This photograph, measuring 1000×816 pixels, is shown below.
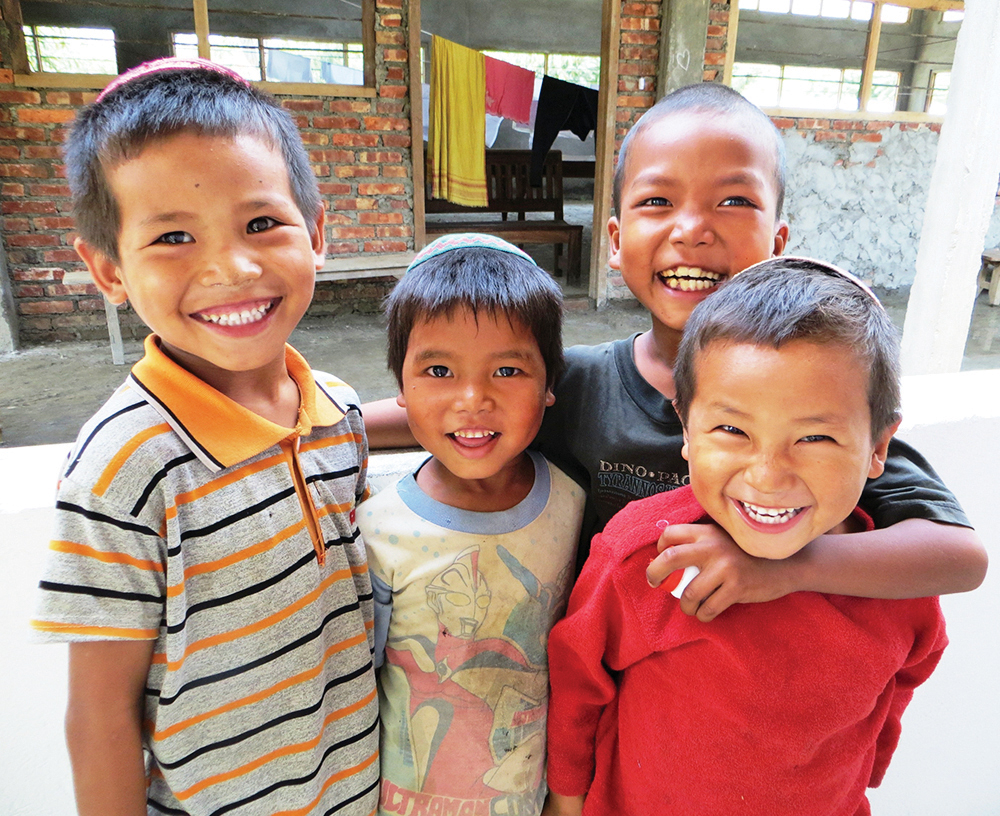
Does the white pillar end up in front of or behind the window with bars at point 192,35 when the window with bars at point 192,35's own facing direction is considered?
in front

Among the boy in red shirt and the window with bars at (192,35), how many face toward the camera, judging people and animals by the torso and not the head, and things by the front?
2

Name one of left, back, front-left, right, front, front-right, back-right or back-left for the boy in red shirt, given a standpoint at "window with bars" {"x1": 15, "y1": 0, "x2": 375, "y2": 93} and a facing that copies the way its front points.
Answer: front

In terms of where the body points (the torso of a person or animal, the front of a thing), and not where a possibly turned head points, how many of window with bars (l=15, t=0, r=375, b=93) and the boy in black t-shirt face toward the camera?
2

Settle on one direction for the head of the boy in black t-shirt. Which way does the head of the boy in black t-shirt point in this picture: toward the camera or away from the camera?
toward the camera

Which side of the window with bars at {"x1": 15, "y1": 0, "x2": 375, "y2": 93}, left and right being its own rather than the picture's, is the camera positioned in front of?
front

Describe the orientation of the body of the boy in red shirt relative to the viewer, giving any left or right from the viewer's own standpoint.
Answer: facing the viewer

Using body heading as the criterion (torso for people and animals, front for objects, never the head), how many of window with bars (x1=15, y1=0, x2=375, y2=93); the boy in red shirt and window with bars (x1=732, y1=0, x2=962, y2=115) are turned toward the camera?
3

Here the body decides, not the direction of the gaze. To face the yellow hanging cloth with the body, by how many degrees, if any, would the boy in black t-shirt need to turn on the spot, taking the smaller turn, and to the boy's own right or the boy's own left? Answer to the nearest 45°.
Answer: approximately 180°

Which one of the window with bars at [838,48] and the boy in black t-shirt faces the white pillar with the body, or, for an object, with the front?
the window with bars

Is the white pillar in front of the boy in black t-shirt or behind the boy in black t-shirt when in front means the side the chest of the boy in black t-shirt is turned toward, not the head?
behind

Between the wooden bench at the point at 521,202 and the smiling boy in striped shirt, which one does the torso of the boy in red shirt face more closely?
the smiling boy in striped shirt

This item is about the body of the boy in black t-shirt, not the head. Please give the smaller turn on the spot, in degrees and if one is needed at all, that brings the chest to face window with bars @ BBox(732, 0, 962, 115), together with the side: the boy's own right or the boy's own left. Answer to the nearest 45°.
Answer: approximately 180°

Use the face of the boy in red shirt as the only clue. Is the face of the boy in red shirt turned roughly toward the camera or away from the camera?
toward the camera

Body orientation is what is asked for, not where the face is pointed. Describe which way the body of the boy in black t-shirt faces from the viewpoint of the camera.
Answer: toward the camera
